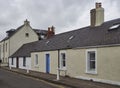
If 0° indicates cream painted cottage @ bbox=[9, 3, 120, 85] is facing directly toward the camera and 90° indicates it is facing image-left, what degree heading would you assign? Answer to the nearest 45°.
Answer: approximately 45°
